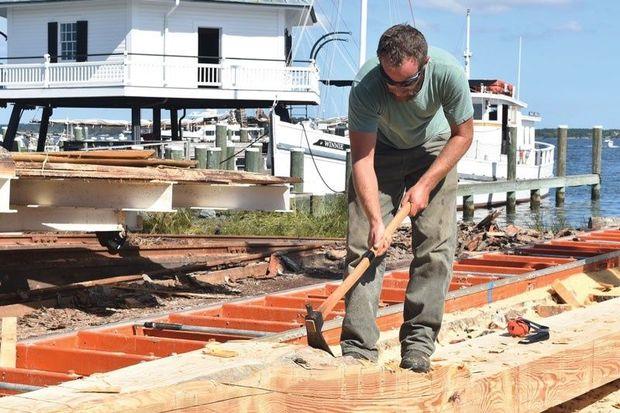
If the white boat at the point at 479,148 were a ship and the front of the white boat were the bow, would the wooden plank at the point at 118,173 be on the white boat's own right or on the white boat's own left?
on the white boat's own left

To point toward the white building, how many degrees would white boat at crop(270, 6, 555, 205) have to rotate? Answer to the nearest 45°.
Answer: approximately 45° to its left

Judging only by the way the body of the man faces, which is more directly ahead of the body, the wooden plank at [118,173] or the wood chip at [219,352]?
the wood chip

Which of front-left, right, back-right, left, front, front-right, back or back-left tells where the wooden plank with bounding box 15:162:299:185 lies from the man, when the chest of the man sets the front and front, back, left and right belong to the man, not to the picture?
back-right

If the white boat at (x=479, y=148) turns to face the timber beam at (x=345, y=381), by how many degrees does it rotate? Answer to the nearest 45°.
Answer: approximately 90° to its left

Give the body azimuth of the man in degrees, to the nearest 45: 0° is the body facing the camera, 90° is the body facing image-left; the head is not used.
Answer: approximately 0°

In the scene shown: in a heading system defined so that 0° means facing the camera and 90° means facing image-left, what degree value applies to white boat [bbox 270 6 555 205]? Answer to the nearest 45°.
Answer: approximately 90°

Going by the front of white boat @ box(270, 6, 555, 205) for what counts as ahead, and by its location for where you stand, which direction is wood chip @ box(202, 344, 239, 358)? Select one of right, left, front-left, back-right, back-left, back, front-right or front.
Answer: left

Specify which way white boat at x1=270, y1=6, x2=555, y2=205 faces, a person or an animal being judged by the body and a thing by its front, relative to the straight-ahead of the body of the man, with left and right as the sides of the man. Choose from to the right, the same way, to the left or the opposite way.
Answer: to the right

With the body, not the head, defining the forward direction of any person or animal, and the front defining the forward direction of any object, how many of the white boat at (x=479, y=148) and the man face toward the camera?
1

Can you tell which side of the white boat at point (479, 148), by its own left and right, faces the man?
left
